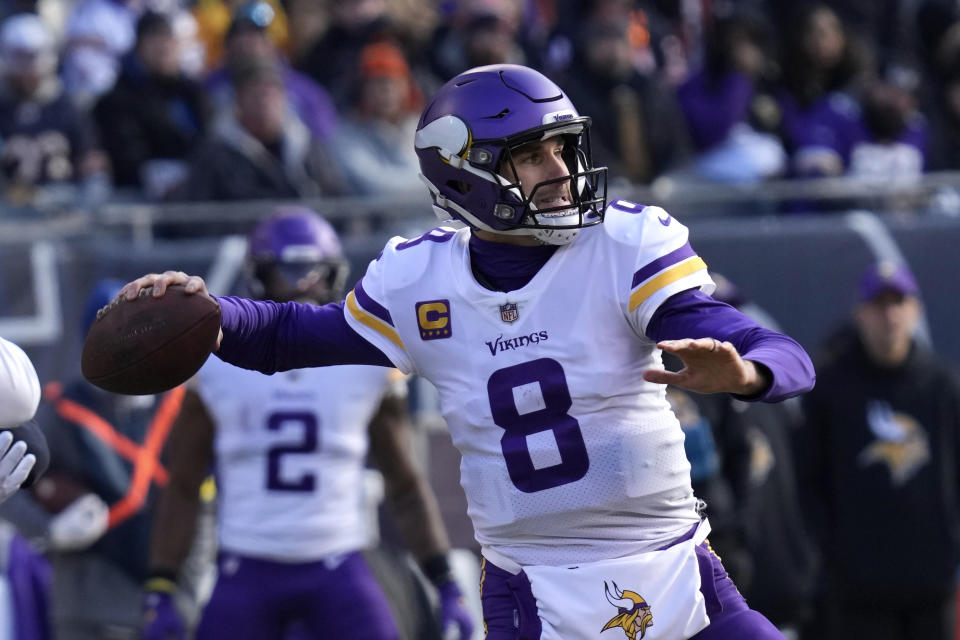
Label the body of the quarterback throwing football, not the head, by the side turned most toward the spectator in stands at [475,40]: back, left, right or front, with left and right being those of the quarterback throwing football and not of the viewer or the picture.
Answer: back

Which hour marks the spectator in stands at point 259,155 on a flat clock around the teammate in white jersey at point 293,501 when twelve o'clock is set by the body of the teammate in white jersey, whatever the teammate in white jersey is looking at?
The spectator in stands is roughly at 6 o'clock from the teammate in white jersey.

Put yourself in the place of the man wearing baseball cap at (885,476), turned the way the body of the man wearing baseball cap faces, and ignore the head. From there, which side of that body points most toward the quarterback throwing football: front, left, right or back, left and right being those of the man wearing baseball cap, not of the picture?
front

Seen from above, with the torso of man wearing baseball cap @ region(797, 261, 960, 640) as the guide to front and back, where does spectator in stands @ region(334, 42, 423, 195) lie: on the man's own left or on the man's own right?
on the man's own right

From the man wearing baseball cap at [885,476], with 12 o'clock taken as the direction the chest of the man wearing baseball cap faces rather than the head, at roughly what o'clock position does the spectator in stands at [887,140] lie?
The spectator in stands is roughly at 6 o'clock from the man wearing baseball cap.

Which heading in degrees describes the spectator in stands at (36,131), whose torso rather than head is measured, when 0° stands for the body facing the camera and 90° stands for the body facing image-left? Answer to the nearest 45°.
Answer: approximately 0°

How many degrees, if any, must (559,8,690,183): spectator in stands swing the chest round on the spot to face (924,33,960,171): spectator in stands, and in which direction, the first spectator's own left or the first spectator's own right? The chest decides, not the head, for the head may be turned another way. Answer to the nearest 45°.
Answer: approximately 135° to the first spectator's own left

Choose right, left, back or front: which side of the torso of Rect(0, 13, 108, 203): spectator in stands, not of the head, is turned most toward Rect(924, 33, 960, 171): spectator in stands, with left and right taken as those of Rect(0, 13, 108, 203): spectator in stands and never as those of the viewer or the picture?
left
